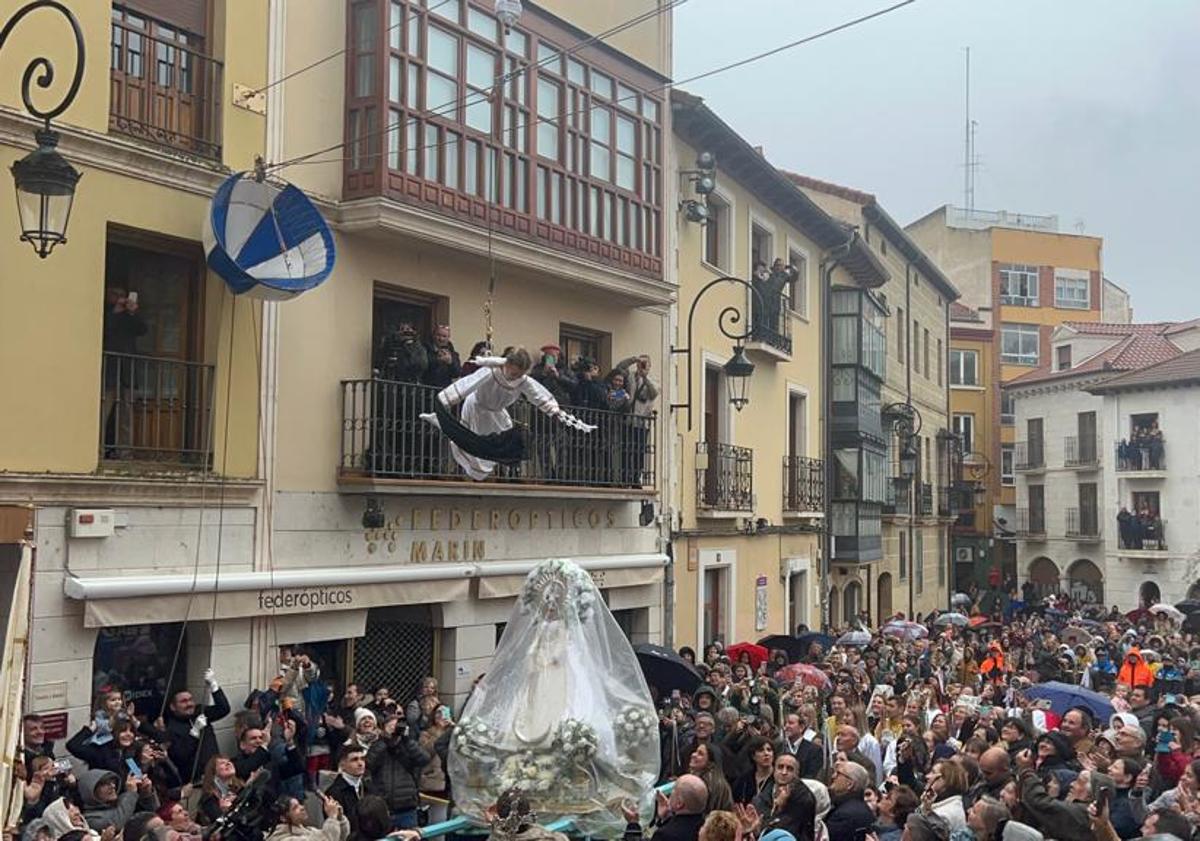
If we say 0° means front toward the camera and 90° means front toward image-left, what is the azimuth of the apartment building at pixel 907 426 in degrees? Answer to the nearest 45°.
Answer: approximately 315°

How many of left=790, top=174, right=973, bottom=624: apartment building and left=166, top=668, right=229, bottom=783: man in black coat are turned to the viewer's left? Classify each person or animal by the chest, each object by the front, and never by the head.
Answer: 0

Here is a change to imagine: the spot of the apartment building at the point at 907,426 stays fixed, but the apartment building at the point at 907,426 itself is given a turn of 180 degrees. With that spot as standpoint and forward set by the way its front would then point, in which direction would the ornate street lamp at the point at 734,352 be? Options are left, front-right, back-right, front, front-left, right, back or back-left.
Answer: back-left

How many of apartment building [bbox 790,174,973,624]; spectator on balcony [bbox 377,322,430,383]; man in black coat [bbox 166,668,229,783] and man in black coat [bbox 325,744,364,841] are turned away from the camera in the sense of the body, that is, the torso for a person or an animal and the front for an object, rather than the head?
0

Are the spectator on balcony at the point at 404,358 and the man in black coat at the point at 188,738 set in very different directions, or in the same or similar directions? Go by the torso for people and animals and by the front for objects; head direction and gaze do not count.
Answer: same or similar directions

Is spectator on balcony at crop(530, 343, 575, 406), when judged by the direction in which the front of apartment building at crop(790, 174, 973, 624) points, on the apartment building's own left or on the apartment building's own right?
on the apartment building's own right

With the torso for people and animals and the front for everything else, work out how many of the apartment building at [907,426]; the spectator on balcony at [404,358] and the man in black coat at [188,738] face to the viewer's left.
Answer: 0

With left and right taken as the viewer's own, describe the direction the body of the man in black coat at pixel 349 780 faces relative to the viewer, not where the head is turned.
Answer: facing the viewer and to the right of the viewer

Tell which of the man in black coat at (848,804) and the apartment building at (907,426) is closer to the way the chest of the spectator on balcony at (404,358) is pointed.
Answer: the man in black coat

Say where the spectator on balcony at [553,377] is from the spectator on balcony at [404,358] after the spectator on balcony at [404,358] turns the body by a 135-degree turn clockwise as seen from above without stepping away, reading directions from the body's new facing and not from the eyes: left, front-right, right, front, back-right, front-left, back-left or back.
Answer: back-right

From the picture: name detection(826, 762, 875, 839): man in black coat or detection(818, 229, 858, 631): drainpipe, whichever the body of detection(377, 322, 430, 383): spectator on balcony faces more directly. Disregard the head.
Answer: the man in black coat

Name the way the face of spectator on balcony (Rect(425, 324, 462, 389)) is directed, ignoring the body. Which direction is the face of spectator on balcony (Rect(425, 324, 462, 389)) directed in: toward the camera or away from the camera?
toward the camera

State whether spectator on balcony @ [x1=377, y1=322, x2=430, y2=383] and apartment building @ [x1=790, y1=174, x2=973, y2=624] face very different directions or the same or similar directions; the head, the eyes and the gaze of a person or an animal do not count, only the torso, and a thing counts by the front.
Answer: same or similar directions

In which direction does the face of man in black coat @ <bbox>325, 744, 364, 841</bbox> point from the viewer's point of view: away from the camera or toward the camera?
toward the camera

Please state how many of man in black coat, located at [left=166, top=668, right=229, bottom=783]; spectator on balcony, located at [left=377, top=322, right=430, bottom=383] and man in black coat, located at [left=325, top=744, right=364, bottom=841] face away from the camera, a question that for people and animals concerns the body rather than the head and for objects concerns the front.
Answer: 0

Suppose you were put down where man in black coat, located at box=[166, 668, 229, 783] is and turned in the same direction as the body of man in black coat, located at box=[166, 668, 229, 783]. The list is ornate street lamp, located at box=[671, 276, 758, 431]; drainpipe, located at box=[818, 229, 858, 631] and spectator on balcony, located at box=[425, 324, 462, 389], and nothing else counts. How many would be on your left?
3
